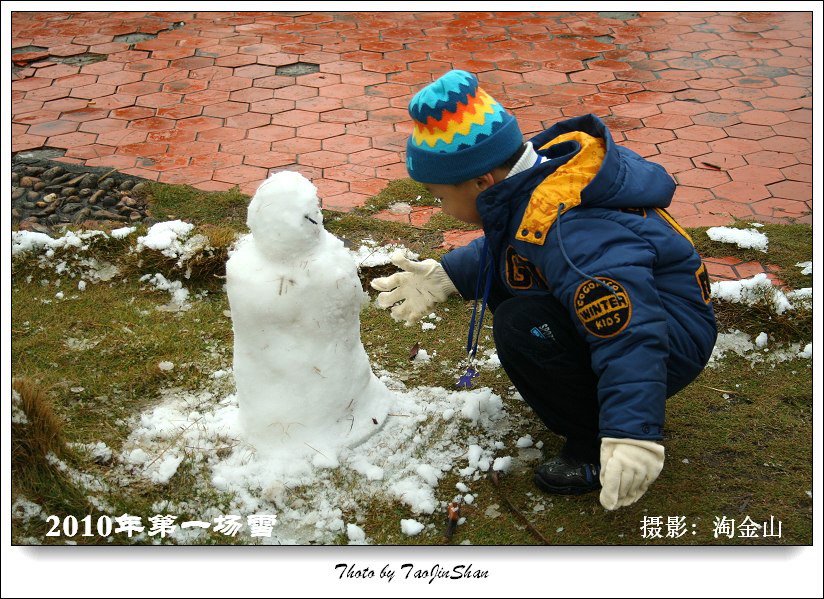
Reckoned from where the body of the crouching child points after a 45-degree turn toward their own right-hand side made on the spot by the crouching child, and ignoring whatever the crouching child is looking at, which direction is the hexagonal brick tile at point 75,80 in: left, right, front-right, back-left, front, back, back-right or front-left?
front

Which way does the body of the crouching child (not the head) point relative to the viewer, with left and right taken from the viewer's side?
facing to the left of the viewer

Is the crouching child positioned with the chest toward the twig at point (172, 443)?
yes

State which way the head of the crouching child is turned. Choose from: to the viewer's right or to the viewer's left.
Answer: to the viewer's left
